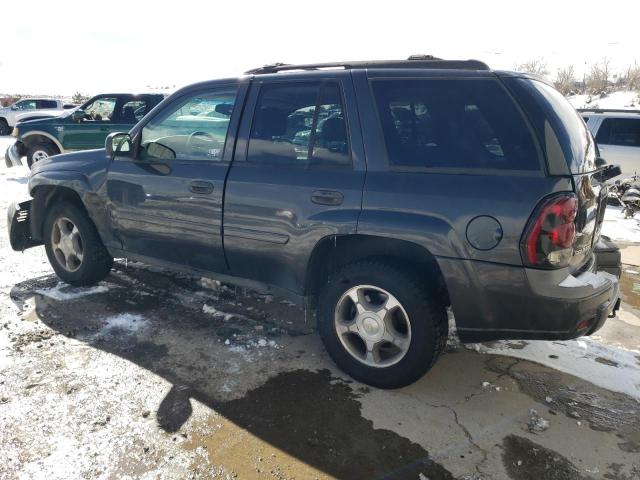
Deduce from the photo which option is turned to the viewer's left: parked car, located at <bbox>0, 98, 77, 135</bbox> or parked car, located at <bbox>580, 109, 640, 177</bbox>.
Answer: parked car, located at <bbox>0, 98, 77, 135</bbox>

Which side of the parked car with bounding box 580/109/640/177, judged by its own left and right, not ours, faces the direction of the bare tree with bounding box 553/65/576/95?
left

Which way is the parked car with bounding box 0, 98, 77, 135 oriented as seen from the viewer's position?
to the viewer's left

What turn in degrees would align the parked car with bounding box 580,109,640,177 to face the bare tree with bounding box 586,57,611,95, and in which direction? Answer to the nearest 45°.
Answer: approximately 90° to its left

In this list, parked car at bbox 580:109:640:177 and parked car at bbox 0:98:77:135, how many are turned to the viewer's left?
1

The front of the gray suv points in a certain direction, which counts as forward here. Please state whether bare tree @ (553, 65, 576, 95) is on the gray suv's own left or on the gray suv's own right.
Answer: on the gray suv's own right

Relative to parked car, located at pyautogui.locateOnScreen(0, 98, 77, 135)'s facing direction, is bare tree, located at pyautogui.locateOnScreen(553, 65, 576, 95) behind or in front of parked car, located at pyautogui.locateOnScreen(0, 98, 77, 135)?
behind

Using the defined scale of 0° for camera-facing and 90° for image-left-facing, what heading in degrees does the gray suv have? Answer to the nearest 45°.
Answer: approximately 135°

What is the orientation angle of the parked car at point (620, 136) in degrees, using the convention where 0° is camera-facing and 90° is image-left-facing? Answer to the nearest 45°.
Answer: approximately 270°

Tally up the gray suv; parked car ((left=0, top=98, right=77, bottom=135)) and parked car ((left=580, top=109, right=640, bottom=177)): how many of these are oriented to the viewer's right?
1

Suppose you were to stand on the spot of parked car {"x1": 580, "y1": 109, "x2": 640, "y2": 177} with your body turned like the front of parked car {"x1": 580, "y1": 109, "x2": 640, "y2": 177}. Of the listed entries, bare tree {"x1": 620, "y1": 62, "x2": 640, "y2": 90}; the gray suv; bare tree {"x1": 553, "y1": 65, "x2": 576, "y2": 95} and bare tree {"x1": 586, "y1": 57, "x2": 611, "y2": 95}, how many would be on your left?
3

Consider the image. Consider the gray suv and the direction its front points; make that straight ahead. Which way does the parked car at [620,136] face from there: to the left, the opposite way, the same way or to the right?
the opposite way

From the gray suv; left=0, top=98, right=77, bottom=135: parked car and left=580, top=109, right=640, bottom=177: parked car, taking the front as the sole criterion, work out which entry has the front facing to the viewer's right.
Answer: left=580, top=109, right=640, bottom=177: parked car
